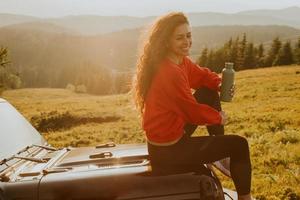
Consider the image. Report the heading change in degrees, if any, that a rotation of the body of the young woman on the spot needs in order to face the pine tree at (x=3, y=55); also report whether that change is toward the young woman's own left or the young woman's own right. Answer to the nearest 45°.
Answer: approximately 135° to the young woman's own left

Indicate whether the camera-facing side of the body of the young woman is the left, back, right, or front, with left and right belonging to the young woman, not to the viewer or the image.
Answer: right
